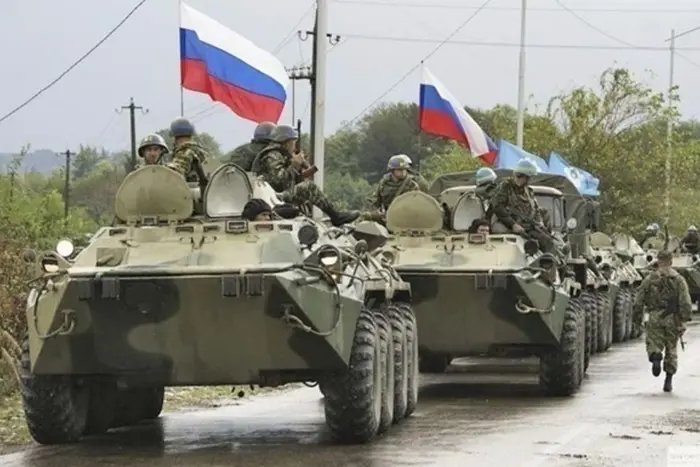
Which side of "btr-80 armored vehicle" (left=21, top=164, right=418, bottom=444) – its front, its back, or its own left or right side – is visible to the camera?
front

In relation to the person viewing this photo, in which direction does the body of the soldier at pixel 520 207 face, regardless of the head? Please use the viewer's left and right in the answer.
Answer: facing the viewer and to the right of the viewer

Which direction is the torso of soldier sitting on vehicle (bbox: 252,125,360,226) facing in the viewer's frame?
to the viewer's right

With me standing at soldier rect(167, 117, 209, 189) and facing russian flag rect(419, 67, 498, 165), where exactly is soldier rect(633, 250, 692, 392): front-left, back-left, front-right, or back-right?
front-right

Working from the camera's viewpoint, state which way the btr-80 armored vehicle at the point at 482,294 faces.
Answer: facing the viewer

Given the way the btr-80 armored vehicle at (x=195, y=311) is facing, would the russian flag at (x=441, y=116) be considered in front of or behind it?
behind

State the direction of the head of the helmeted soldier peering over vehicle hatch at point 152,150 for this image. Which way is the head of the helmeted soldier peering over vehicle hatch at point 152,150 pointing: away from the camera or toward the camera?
toward the camera
